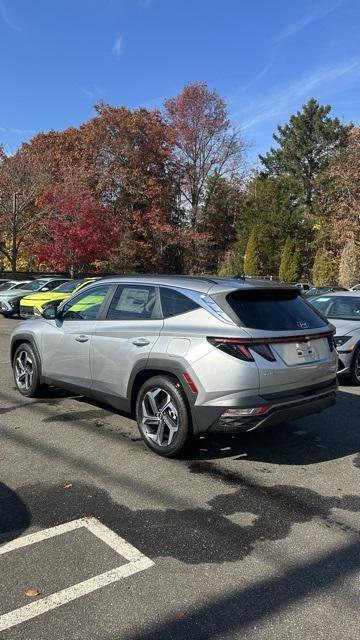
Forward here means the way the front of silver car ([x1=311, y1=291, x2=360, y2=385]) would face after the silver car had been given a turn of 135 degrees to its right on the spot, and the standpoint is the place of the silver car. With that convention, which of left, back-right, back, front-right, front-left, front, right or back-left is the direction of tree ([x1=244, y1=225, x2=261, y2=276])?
front

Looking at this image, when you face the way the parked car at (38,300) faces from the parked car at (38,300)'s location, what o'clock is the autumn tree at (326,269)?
The autumn tree is roughly at 6 o'clock from the parked car.

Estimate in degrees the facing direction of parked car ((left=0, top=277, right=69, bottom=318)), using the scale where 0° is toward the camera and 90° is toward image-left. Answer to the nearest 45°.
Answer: approximately 45°

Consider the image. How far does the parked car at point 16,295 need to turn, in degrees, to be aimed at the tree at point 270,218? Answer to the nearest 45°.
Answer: approximately 180°

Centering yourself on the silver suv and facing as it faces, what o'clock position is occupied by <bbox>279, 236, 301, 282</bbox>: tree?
The tree is roughly at 2 o'clock from the silver suv.

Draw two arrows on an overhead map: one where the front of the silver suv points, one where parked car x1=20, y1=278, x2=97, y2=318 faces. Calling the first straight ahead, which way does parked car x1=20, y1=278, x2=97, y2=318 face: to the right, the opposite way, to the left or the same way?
to the left

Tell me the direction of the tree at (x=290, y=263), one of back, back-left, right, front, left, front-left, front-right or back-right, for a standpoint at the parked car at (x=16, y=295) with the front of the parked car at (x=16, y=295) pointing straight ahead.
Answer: back

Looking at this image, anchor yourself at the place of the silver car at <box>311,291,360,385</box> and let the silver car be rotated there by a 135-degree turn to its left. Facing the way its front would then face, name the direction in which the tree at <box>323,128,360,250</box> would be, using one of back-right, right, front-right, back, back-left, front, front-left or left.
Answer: left

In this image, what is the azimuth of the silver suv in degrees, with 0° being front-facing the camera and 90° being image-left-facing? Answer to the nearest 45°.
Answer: approximately 135°

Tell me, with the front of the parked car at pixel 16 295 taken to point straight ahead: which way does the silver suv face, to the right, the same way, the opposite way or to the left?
to the right

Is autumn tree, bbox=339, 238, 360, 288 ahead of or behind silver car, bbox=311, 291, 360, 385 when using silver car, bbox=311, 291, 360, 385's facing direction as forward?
behind

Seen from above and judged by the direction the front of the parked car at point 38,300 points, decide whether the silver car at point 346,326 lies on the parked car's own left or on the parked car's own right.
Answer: on the parked car's own left

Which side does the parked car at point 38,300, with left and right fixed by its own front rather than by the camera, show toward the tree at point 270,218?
back
